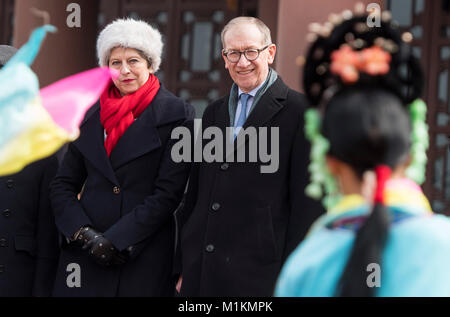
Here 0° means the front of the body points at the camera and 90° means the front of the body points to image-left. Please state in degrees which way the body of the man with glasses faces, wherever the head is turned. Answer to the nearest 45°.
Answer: approximately 45°

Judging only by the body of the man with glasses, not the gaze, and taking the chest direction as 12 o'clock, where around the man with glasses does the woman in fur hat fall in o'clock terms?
The woman in fur hat is roughly at 2 o'clock from the man with glasses.
